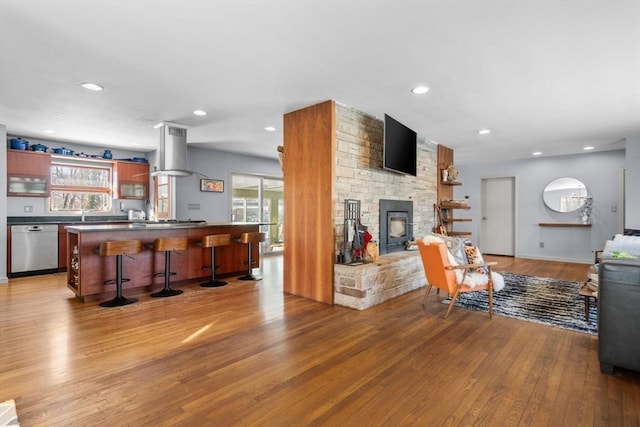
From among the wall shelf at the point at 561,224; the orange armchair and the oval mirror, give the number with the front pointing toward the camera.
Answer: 2

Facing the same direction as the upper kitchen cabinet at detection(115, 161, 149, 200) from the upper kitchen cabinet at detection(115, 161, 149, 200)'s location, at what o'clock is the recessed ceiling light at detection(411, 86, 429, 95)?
The recessed ceiling light is roughly at 11 o'clock from the upper kitchen cabinet.

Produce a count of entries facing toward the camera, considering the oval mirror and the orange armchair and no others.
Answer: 1

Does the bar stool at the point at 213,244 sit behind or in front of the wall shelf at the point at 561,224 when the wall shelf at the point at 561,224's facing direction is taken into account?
in front

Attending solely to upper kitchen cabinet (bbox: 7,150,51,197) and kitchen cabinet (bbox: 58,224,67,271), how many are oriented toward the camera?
2

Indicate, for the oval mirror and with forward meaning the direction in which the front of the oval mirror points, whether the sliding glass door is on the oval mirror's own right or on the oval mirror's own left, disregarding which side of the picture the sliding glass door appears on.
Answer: on the oval mirror's own right

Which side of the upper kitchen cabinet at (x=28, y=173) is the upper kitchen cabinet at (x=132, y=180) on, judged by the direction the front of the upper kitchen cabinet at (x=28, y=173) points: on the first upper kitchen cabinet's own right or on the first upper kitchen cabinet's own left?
on the first upper kitchen cabinet's own left

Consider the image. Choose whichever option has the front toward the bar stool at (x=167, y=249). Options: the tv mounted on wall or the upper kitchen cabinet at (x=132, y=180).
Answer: the upper kitchen cabinet

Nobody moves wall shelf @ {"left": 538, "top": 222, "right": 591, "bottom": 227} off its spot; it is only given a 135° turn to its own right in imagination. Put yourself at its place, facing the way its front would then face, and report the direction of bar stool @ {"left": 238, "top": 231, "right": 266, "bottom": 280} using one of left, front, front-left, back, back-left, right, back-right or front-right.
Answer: left

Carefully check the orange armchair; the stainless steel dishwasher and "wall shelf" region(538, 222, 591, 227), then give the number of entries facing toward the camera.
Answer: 2

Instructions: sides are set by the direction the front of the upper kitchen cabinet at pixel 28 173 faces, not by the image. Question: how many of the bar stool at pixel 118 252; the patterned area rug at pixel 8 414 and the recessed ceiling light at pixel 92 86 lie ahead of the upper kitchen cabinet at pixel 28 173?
3
